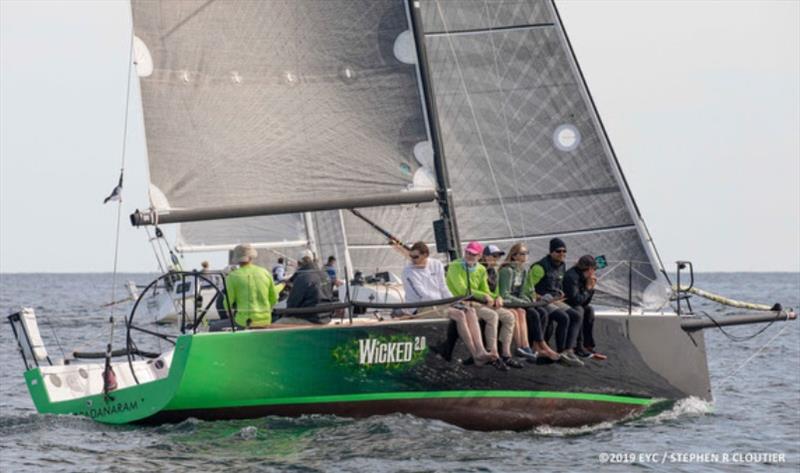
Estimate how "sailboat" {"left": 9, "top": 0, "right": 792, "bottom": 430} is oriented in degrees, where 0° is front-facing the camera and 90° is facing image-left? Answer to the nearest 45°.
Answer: approximately 225°

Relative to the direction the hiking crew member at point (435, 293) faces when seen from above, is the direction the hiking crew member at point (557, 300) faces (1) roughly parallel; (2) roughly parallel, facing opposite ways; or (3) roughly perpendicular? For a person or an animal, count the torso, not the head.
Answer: roughly parallel

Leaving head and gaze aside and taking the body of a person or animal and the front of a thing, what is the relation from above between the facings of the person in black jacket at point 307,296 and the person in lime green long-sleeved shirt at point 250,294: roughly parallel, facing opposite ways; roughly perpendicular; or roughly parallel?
roughly parallel

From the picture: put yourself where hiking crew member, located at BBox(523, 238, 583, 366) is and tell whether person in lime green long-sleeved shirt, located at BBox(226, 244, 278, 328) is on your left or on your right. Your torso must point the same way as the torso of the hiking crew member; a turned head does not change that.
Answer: on your right

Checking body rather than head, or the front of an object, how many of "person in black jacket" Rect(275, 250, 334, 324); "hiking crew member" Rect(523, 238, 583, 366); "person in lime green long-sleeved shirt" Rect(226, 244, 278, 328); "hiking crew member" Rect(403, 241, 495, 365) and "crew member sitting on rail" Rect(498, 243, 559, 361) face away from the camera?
2

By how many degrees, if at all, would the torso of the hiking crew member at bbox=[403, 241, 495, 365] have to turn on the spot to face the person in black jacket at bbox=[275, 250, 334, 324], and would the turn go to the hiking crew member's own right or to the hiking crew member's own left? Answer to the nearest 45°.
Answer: approximately 135° to the hiking crew member's own right

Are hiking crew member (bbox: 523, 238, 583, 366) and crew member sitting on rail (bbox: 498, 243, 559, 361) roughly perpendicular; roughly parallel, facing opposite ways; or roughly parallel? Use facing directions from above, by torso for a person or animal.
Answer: roughly parallel

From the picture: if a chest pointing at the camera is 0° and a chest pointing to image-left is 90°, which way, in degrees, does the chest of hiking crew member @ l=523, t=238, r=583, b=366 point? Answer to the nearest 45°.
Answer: approximately 315°

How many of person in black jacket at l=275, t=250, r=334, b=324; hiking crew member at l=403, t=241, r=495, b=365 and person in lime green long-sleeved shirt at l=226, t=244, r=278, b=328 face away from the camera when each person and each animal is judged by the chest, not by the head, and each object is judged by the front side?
2

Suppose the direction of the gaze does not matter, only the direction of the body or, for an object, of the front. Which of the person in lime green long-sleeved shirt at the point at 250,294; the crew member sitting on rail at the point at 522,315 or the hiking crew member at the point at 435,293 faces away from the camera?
the person in lime green long-sleeved shirt

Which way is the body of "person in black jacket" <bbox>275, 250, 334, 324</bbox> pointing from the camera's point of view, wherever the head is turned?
away from the camera

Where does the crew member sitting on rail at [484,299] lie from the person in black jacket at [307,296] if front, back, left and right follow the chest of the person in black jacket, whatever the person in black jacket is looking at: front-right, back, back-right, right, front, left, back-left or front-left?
right

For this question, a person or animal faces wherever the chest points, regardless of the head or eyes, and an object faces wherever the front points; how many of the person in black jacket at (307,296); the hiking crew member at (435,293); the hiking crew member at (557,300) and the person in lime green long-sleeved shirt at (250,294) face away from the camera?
2

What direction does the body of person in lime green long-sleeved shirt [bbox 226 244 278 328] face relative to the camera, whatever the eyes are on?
away from the camera

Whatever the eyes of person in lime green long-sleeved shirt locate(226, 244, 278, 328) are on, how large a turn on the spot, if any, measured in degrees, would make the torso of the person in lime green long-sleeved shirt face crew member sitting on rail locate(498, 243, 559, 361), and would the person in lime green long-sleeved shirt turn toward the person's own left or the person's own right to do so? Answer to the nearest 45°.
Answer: approximately 90° to the person's own right

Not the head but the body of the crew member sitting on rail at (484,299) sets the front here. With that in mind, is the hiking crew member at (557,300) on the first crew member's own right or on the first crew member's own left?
on the first crew member's own left

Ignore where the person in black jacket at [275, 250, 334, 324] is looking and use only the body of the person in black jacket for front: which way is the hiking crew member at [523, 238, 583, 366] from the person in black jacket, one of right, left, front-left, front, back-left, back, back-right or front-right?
right

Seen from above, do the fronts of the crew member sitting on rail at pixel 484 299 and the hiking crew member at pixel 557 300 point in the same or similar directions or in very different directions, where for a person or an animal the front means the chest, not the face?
same or similar directions
